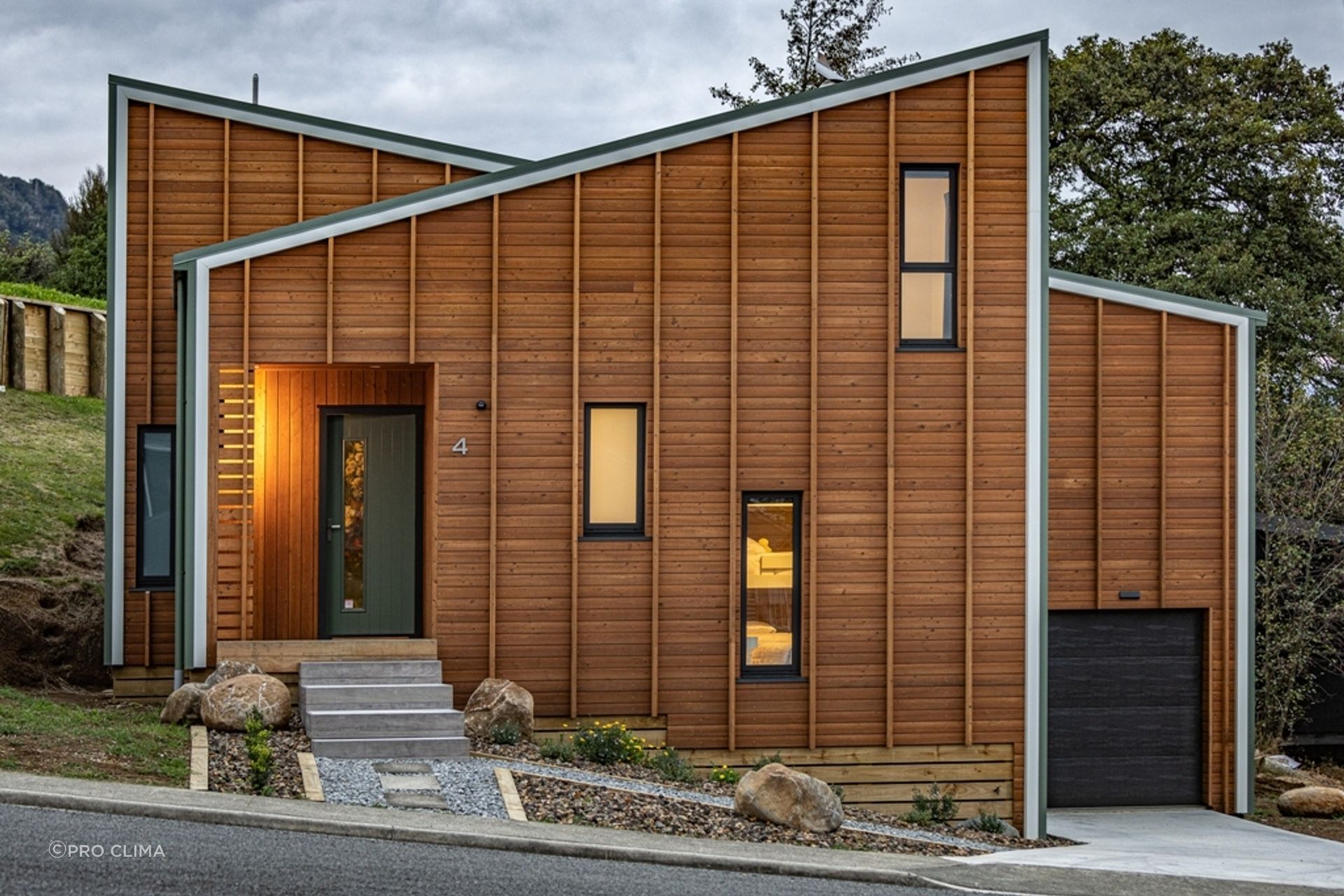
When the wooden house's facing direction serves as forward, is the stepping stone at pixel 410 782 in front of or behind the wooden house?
in front

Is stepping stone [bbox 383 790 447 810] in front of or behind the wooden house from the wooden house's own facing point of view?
in front

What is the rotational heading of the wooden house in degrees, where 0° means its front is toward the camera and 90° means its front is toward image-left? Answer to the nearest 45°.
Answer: approximately 0°

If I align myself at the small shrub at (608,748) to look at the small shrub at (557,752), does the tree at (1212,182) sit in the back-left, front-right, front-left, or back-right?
back-right

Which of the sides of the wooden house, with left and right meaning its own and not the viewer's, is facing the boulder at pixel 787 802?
front

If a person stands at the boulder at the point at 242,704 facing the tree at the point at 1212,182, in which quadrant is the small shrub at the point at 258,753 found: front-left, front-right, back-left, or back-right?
back-right

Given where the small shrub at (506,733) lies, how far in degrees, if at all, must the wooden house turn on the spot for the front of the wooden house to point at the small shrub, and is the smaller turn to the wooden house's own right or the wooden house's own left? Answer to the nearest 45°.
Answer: approximately 45° to the wooden house's own right

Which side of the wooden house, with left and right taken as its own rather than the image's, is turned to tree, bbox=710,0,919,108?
back
